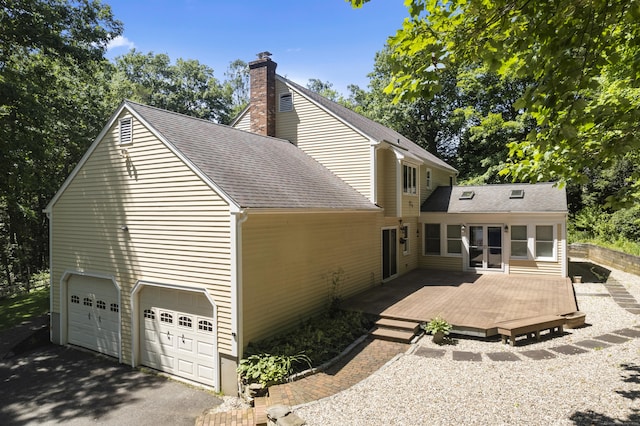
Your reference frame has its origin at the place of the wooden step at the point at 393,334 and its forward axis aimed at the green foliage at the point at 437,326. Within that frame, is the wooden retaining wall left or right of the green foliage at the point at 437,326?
left

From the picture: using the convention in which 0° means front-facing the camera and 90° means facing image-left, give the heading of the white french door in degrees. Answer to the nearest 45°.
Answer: approximately 0°

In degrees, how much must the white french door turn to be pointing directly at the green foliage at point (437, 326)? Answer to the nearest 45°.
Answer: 0° — it already faces it

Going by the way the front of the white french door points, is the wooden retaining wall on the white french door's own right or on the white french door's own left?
on the white french door's own left

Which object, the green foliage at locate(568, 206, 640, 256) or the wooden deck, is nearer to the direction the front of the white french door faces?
the wooden deck

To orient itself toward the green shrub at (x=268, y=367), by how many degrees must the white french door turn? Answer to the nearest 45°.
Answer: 0° — it already faces it

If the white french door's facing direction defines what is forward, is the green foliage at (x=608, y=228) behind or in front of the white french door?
behind

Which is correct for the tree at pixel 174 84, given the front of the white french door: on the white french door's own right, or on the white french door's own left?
on the white french door's own right
